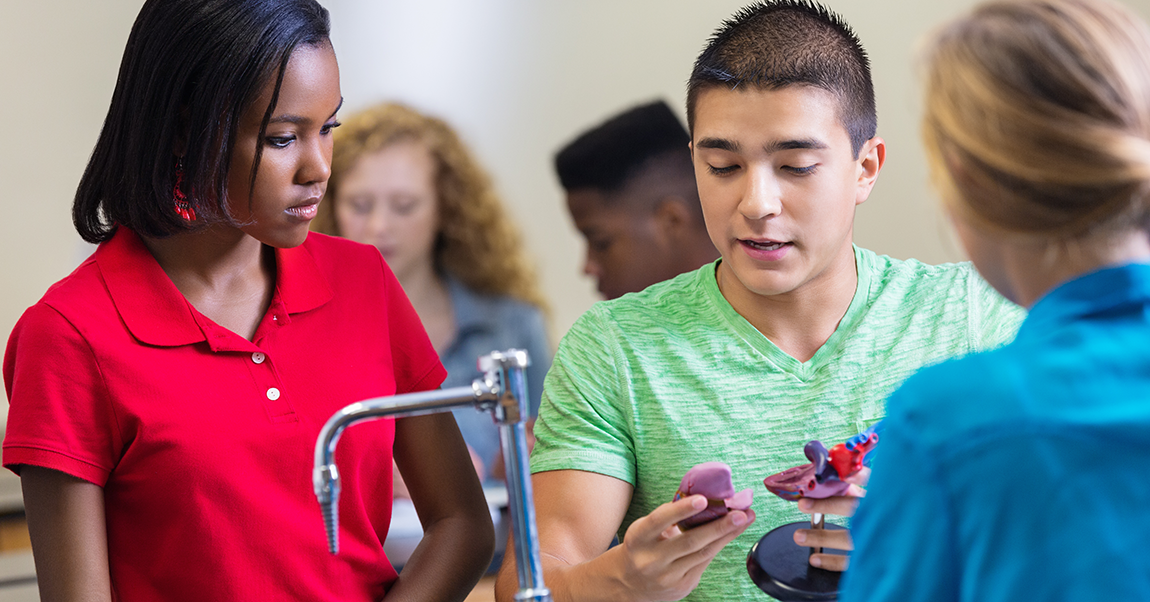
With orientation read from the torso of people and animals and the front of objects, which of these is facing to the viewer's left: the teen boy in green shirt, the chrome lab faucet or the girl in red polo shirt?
the chrome lab faucet

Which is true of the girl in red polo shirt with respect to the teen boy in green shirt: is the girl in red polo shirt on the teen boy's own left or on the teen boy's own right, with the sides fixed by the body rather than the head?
on the teen boy's own right

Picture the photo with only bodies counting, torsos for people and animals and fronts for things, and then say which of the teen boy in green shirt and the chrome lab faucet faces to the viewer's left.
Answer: the chrome lab faucet

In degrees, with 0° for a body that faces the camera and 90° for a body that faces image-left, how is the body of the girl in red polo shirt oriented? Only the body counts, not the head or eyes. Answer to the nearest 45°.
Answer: approximately 315°

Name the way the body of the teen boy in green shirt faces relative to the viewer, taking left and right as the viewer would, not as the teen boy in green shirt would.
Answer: facing the viewer

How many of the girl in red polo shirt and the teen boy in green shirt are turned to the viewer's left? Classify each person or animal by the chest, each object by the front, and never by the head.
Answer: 0

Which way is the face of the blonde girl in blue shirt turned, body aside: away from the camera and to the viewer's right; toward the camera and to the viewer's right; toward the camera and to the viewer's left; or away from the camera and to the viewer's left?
away from the camera and to the viewer's left

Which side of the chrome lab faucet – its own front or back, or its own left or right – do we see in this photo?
left

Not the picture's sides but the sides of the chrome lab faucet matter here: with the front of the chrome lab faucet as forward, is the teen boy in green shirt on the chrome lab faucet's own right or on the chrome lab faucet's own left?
on the chrome lab faucet's own right

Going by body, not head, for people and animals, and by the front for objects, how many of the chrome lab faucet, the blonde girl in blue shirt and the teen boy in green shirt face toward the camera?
1

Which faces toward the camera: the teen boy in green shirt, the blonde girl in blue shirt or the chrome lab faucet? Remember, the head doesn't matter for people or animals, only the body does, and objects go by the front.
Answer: the teen boy in green shirt

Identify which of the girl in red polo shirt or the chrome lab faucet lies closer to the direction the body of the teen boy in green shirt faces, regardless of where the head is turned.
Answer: the chrome lab faucet

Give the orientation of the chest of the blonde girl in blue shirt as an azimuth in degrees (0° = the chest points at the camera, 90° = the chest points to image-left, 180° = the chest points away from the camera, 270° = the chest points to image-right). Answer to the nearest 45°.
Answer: approximately 135°

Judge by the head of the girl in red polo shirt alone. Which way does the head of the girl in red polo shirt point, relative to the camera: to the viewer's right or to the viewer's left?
to the viewer's right
